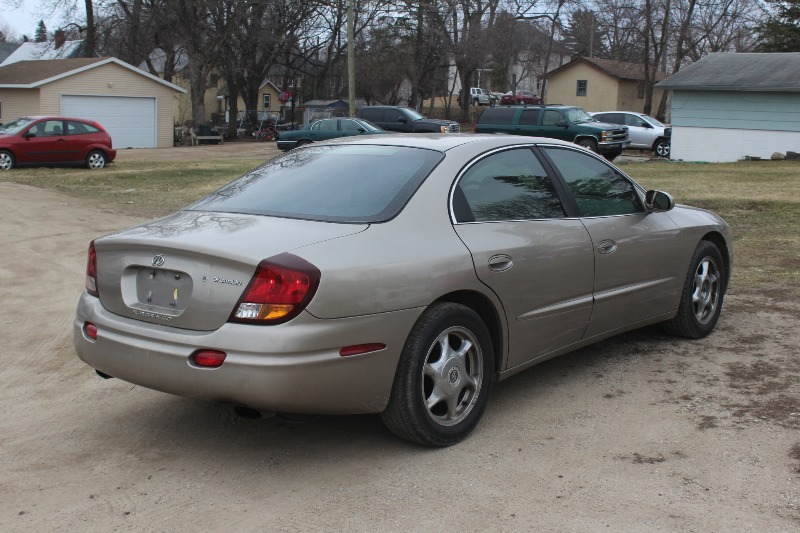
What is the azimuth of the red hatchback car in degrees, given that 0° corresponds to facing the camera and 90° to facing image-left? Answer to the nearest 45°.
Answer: approximately 90°

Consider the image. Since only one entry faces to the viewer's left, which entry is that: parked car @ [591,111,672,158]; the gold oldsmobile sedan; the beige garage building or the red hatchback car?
the red hatchback car

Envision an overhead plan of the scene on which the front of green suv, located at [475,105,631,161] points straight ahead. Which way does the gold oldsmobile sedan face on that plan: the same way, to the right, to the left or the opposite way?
to the left

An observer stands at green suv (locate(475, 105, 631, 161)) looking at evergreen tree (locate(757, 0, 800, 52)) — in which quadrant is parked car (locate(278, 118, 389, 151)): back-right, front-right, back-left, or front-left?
back-left

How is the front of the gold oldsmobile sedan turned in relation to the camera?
facing away from the viewer and to the right of the viewer

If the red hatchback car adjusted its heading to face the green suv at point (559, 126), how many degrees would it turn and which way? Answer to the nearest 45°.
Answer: approximately 180°

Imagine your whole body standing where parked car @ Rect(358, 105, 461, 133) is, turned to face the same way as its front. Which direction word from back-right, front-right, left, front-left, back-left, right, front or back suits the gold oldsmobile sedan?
front-right

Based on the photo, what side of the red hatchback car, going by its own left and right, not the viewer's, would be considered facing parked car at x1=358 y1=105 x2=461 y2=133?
back
